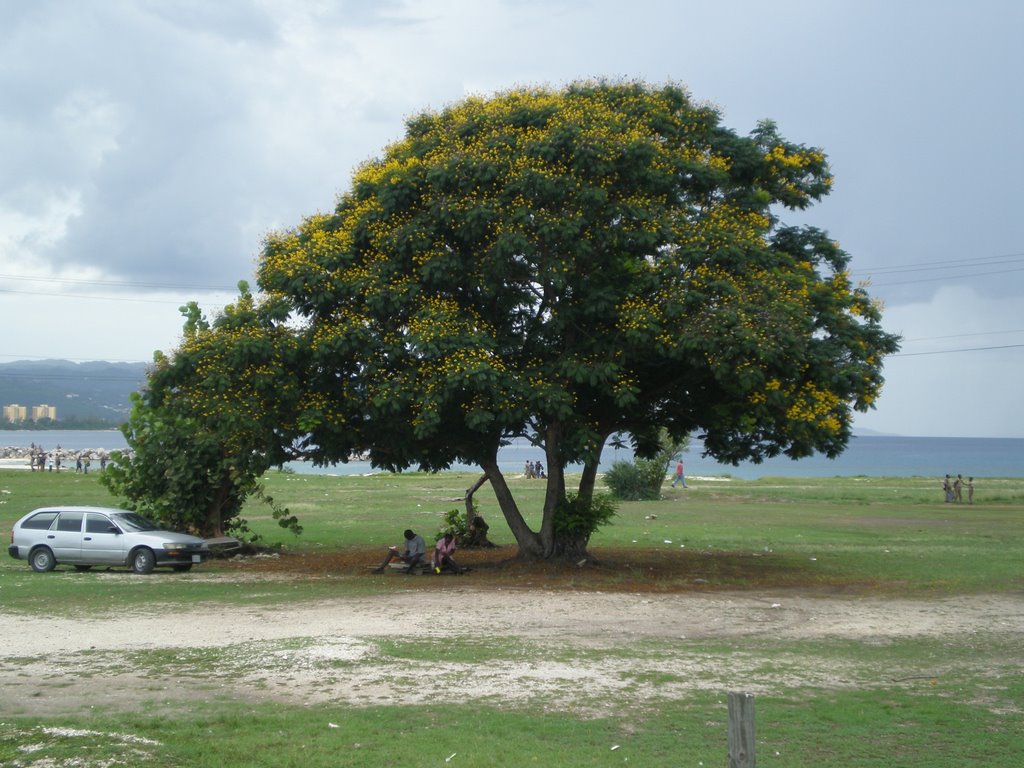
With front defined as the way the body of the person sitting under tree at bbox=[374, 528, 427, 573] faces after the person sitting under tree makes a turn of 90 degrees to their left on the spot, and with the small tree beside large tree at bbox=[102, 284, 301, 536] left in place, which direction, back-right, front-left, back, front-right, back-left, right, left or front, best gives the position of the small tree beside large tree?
right

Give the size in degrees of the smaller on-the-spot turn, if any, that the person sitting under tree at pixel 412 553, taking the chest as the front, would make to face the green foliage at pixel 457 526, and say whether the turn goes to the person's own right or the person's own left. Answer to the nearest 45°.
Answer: approximately 90° to the person's own right

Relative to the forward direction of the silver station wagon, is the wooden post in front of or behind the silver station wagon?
in front

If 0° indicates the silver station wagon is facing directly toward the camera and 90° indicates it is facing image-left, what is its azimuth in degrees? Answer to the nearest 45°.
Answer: approximately 315°

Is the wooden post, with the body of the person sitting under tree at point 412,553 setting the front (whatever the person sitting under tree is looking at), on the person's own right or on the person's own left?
on the person's own left

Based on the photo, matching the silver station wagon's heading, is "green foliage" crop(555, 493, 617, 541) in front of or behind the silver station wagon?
in front

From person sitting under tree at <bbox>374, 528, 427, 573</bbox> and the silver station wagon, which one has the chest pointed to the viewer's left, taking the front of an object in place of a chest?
the person sitting under tree

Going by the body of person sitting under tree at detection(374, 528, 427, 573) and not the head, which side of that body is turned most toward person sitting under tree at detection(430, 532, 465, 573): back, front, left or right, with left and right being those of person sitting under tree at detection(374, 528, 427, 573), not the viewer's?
back

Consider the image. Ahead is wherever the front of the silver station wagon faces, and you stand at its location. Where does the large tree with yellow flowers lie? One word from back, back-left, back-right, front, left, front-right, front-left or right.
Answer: front

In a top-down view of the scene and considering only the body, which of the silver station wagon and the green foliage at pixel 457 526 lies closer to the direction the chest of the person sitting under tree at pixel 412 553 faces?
the silver station wagon

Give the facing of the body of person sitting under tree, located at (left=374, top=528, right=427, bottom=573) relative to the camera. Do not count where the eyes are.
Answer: to the viewer's left
